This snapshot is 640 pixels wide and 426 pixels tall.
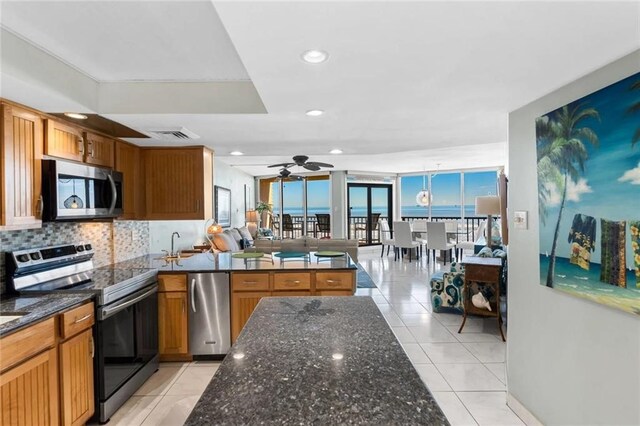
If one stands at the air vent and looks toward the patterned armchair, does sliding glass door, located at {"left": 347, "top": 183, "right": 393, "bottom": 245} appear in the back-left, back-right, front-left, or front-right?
front-left

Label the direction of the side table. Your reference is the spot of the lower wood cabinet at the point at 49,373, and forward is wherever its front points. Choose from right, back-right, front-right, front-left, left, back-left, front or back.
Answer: front-left

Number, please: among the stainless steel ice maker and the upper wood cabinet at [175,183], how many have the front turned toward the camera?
2

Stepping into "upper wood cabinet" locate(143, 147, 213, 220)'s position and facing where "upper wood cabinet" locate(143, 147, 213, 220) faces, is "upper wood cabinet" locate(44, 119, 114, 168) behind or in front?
in front

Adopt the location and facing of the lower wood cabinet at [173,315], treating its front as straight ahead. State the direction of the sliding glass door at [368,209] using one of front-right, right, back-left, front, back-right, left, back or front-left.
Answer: back-left

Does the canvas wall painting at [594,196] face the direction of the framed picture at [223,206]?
no

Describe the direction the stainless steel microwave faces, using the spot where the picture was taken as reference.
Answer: facing the viewer and to the right of the viewer

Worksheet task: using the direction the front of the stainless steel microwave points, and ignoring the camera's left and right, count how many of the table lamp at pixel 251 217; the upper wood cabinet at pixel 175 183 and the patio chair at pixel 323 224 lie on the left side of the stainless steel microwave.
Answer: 3

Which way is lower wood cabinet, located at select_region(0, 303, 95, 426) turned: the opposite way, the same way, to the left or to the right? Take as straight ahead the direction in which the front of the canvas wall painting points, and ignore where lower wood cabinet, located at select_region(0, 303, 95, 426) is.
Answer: the opposite way

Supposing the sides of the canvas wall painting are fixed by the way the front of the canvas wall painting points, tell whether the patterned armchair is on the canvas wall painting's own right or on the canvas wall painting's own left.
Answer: on the canvas wall painting's own right

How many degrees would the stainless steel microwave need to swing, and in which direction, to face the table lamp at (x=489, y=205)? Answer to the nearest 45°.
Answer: approximately 45° to its left

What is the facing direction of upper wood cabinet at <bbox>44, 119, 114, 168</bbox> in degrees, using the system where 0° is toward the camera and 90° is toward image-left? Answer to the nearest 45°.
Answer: approximately 315°

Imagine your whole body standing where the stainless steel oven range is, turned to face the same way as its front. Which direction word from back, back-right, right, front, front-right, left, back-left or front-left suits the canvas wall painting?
front

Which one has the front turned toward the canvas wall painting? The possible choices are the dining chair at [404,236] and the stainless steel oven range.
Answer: the stainless steel oven range

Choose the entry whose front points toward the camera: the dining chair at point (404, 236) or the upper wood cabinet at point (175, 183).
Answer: the upper wood cabinet

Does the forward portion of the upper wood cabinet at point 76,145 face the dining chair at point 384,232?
no

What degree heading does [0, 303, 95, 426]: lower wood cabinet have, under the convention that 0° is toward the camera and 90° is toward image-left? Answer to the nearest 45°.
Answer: approximately 315°

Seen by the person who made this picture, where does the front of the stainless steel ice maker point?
facing the viewer

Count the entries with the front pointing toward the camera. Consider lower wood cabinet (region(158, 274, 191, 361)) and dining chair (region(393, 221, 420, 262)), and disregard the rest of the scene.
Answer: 1

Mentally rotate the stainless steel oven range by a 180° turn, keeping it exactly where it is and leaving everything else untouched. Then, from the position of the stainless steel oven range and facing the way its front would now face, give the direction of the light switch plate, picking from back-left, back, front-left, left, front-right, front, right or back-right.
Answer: back
